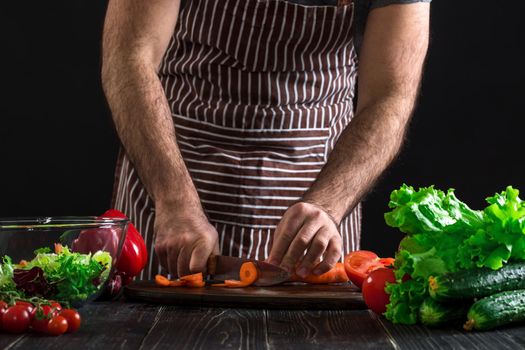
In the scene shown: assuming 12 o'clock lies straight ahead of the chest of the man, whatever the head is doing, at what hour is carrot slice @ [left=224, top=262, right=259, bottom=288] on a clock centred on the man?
The carrot slice is roughly at 12 o'clock from the man.

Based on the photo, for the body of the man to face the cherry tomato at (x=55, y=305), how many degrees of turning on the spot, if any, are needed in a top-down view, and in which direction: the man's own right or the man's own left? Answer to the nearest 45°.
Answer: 0° — they already face it

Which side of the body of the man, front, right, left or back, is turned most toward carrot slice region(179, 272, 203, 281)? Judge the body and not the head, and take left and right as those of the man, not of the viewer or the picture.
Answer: front

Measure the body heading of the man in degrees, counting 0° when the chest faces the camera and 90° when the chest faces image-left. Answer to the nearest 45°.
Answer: approximately 0°
